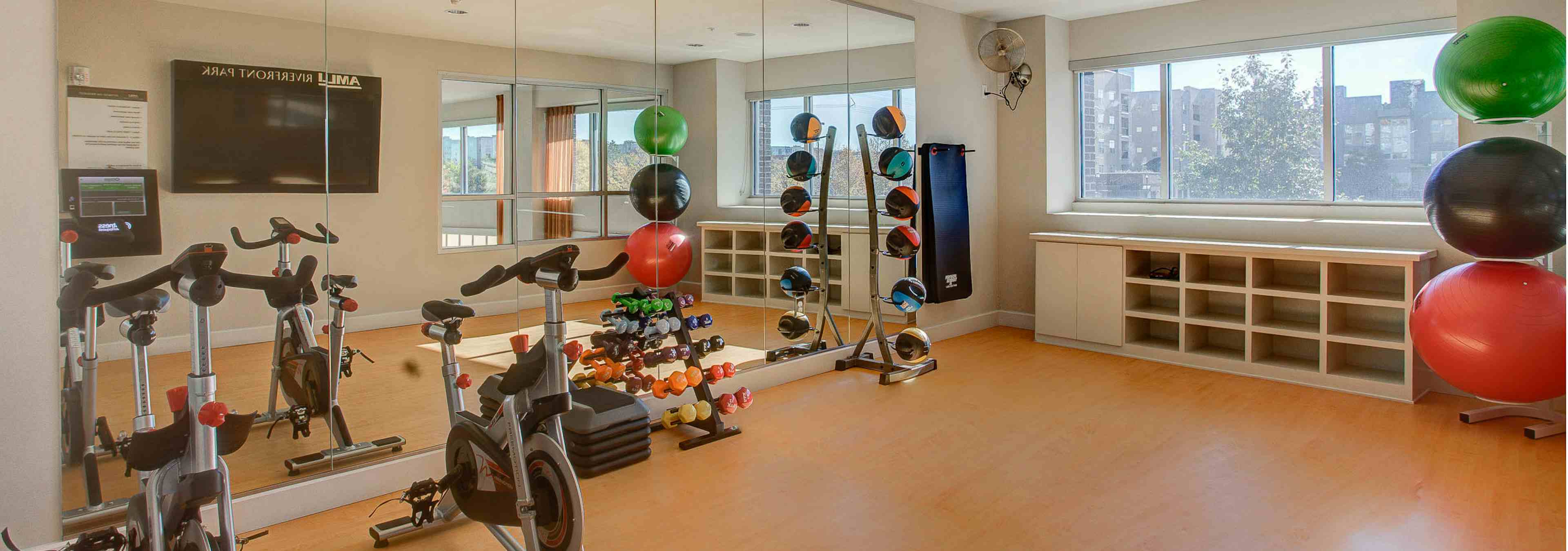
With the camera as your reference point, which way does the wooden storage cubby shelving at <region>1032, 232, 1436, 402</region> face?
facing the viewer and to the left of the viewer

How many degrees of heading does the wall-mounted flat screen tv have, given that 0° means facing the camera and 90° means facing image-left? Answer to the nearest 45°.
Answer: approximately 0°

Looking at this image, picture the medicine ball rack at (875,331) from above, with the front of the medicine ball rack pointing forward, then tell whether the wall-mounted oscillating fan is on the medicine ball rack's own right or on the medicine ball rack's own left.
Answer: on the medicine ball rack's own left

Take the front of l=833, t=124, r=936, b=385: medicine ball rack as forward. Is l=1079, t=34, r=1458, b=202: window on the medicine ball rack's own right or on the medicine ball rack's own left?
on the medicine ball rack's own left

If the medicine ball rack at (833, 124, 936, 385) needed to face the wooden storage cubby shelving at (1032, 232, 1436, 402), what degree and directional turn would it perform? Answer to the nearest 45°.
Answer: approximately 45° to its left

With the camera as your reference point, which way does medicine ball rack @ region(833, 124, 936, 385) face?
facing the viewer and to the right of the viewer
